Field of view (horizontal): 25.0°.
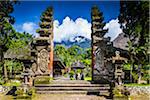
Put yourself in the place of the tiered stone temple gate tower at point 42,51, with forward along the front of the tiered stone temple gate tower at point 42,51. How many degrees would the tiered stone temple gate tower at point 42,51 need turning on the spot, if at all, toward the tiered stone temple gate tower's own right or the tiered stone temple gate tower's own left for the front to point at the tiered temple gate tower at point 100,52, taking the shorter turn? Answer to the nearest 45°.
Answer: approximately 90° to the tiered stone temple gate tower's own left

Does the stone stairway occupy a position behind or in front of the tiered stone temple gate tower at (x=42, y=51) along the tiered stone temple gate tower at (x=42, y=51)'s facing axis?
in front

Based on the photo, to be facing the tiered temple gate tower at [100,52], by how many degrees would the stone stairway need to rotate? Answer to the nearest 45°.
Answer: approximately 135° to its left

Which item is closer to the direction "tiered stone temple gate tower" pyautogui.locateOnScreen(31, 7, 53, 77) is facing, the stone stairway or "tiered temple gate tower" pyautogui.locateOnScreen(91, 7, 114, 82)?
the stone stairway

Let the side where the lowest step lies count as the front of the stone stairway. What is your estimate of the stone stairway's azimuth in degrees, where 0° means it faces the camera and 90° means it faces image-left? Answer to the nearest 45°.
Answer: approximately 0°

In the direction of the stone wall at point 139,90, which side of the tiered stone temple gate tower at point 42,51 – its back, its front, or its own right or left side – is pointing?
left

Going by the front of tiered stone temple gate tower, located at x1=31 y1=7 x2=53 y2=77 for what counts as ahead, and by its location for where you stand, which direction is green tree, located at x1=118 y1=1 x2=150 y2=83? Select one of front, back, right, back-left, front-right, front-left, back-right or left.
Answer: back-left

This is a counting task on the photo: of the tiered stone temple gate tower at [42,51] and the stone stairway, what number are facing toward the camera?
2

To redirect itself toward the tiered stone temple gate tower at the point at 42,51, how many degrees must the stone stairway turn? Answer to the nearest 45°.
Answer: approximately 135° to its right
